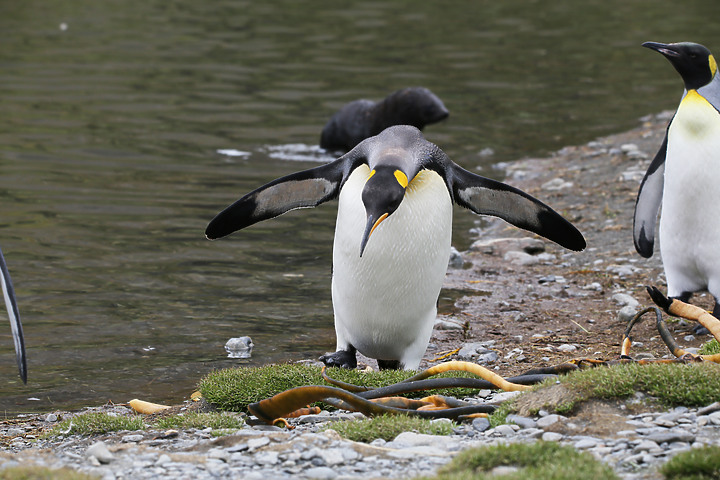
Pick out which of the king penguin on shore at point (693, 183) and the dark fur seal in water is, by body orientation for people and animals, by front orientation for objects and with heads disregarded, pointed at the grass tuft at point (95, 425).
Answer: the king penguin on shore

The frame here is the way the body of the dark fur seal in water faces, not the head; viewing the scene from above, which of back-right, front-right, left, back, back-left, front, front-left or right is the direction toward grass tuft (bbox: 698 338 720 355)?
right

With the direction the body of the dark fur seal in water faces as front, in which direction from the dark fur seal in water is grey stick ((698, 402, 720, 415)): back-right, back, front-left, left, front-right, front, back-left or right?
right

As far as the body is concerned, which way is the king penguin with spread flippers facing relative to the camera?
toward the camera

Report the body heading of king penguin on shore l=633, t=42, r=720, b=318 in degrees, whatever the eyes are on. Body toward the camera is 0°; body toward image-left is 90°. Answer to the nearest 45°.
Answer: approximately 45°

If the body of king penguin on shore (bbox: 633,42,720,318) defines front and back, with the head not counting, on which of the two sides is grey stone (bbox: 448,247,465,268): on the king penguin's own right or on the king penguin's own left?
on the king penguin's own right

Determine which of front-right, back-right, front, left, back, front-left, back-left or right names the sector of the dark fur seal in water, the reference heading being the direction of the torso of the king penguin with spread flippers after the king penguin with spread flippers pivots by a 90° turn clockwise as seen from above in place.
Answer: right

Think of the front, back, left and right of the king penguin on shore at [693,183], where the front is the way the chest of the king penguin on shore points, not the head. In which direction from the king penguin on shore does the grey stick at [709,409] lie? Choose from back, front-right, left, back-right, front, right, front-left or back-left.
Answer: front-left

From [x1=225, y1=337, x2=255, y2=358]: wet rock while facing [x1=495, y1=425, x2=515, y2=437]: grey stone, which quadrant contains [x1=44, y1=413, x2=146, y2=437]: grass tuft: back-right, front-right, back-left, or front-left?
front-right

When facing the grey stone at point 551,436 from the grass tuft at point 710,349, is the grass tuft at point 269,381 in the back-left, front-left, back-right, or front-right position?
front-right

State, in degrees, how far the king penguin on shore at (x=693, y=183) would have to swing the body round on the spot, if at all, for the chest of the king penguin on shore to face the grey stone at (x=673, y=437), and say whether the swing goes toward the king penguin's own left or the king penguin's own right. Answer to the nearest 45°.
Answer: approximately 45° to the king penguin's own left

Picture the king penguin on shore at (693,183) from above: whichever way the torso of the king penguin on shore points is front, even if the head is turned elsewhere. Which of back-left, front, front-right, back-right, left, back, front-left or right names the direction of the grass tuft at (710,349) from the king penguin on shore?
front-left

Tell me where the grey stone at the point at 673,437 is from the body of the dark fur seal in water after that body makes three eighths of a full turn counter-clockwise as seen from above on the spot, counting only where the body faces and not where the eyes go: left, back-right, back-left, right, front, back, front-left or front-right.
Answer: back-left

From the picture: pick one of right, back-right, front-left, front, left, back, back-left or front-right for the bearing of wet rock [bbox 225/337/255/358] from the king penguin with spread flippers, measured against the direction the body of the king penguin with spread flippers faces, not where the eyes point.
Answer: back-right

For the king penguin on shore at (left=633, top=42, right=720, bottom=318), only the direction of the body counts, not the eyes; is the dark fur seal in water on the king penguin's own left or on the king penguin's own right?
on the king penguin's own right

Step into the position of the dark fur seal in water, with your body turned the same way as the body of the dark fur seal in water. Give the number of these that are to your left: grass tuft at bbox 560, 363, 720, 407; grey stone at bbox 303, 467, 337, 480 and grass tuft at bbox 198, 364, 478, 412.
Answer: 0

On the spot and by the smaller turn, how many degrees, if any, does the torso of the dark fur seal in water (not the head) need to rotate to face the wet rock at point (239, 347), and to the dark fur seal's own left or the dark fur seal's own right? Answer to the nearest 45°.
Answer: approximately 90° to the dark fur seal's own right

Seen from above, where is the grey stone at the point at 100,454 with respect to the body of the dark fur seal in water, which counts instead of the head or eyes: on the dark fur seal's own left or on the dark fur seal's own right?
on the dark fur seal's own right

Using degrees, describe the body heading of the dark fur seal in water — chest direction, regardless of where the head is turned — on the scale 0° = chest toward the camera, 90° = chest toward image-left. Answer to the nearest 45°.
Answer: approximately 270°
